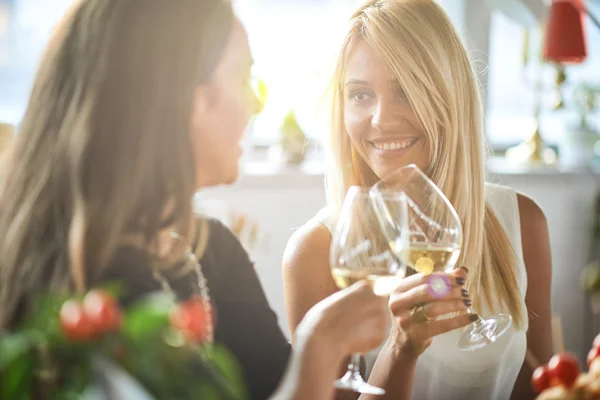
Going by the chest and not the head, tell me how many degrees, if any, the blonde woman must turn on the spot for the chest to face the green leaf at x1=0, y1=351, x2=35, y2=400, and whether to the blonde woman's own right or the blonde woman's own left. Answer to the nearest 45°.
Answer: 0° — they already face it

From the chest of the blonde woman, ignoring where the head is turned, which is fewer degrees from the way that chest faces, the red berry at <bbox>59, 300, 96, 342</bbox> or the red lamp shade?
the red berry

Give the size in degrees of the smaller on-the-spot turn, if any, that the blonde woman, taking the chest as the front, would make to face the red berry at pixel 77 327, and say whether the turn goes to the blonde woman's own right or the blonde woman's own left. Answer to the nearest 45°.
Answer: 0° — they already face it

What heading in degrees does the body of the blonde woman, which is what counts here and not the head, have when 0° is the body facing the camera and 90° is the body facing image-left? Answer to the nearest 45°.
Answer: approximately 0°

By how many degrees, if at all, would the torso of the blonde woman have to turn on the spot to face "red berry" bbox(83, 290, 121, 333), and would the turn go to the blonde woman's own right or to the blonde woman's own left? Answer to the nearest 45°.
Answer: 0° — they already face it

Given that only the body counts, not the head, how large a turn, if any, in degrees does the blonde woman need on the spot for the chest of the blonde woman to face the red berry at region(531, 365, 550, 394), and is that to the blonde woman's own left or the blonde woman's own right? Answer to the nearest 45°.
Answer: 0° — they already face it

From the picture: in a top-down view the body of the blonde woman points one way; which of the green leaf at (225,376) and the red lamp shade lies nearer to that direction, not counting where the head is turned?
the green leaf
